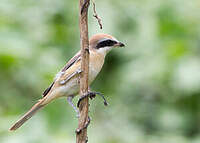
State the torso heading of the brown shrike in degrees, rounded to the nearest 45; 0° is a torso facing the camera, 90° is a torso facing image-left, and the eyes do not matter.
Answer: approximately 270°
